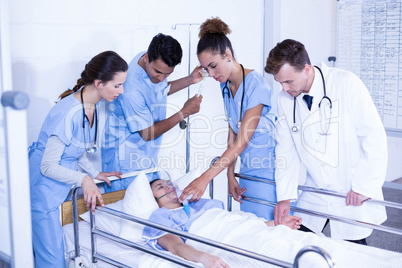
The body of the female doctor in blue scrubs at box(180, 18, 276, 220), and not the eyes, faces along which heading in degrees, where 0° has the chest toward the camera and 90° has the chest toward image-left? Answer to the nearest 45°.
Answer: approximately 45°

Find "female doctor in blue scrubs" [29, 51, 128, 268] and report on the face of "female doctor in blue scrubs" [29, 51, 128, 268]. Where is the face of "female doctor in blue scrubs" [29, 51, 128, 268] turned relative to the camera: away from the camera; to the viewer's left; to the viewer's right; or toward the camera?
to the viewer's right

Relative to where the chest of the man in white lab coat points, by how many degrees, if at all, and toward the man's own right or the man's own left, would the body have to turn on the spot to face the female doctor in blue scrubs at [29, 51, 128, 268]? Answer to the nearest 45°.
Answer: approximately 45° to the man's own right

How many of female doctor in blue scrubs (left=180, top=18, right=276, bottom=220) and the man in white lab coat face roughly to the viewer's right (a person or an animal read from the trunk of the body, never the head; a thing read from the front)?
0

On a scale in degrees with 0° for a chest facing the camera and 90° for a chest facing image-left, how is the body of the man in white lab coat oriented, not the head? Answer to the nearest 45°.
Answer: approximately 45°

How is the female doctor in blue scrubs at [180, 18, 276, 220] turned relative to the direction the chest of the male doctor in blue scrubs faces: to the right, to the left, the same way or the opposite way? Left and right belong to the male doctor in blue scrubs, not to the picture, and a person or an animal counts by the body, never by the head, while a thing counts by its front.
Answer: to the right

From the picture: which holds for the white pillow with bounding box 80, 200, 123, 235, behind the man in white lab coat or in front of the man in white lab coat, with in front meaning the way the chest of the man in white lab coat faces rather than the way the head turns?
in front

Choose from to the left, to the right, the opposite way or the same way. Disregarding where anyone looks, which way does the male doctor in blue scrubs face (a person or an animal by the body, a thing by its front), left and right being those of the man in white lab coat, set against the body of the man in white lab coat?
to the left
